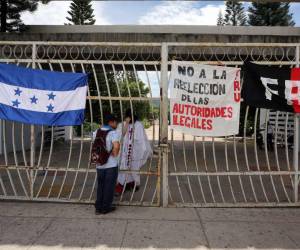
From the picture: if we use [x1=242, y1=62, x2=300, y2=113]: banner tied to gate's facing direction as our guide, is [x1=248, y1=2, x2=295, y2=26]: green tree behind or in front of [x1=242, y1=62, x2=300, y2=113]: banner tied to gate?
behind

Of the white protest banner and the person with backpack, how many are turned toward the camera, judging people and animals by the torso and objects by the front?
1

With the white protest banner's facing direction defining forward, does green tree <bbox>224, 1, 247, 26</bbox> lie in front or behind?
behind

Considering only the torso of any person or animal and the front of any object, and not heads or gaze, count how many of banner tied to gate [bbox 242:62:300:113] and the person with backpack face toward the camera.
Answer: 1

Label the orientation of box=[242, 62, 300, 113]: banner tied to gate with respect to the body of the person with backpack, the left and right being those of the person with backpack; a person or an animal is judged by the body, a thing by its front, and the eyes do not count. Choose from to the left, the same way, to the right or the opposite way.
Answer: the opposite way

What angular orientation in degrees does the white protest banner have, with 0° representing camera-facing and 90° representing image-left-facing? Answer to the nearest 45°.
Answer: approximately 0°

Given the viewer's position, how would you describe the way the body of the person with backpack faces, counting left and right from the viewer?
facing away from the viewer and to the right of the viewer

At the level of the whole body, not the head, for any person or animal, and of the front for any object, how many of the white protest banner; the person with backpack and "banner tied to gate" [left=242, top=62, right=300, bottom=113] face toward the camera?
2

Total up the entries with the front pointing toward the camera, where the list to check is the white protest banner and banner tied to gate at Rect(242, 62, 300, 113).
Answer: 2

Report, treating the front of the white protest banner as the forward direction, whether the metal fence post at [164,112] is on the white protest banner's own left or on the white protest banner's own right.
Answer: on the white protest banner's own right

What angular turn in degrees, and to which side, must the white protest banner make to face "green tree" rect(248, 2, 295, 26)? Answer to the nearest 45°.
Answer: approximately 180°
